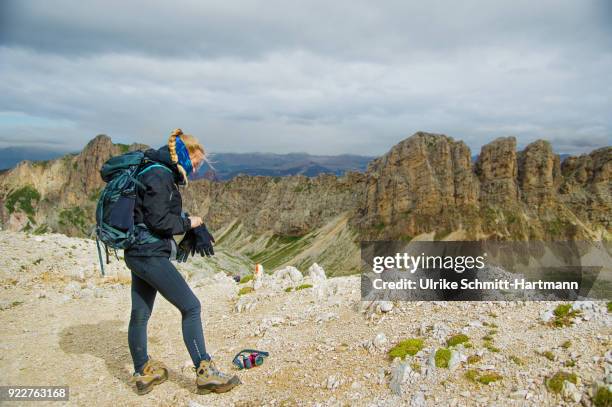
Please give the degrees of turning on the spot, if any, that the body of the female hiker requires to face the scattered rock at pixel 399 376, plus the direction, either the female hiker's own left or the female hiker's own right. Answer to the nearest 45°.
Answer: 0° — they already face it

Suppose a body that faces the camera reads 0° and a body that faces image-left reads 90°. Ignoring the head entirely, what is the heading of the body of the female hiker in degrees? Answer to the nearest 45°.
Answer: approximately 270°

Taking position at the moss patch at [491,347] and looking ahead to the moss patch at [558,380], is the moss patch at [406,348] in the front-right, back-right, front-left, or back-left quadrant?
back-right

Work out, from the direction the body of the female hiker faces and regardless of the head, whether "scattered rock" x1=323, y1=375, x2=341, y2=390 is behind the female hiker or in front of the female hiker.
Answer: in front

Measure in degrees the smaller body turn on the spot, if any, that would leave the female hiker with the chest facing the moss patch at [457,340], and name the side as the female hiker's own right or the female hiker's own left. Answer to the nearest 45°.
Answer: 0° — they already face it

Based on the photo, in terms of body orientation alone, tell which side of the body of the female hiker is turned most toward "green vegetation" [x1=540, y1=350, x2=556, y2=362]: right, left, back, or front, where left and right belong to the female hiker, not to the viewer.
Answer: front

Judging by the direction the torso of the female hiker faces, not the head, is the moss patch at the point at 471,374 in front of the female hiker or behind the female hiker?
in front

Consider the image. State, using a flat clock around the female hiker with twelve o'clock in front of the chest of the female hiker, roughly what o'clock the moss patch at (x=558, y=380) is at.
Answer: The moss patch is roughly at 1 o'clock from the female hiker.

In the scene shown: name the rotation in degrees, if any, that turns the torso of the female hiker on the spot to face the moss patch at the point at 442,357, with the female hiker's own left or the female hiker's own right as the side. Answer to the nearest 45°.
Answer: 0° — they already face it

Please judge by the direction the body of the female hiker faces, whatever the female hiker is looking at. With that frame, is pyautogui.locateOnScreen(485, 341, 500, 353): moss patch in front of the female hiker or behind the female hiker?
in front

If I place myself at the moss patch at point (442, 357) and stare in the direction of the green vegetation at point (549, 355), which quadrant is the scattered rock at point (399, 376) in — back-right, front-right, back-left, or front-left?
back-right
